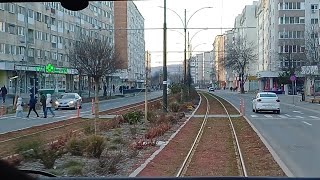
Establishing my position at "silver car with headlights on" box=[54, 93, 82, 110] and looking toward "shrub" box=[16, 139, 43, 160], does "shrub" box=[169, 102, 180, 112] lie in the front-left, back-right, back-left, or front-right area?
front-left

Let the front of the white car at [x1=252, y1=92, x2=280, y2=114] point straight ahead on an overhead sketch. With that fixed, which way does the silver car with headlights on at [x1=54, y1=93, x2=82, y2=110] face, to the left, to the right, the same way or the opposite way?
the opposite way

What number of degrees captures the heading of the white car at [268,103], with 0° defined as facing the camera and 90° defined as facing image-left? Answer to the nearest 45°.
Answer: approximately 180°

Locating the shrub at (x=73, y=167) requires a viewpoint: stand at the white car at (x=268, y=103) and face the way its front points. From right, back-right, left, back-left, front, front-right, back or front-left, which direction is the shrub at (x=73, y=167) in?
back

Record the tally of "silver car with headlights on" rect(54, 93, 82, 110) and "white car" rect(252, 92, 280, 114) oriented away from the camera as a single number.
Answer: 1

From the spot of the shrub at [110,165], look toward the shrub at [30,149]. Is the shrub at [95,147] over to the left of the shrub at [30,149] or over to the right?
right

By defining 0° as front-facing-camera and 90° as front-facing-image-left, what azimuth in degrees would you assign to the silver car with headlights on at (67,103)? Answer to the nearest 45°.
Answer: approximately 45°

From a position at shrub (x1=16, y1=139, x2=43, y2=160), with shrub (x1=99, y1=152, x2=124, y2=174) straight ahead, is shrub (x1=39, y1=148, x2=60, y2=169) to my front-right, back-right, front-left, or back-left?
front-right

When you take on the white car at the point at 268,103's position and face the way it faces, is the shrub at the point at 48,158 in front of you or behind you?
behind

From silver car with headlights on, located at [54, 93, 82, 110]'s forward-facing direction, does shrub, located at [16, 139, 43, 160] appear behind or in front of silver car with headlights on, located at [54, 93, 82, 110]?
in front
